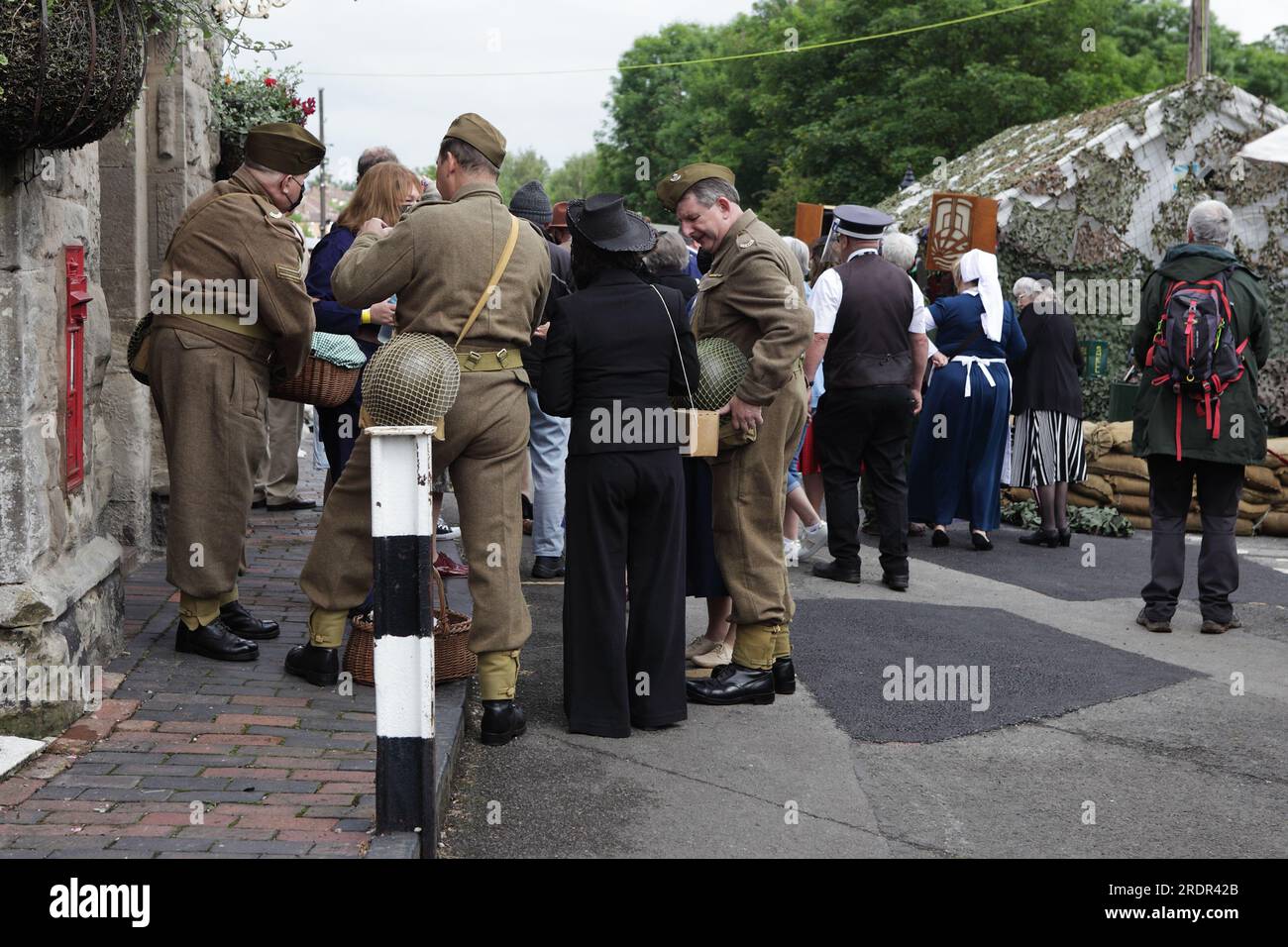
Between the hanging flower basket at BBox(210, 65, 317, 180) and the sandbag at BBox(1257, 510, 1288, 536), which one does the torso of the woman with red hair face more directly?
the sandbag

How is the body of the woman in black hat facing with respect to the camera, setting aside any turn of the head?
away from the camera

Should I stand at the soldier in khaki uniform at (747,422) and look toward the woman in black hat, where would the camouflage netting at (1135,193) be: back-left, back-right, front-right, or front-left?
back-right

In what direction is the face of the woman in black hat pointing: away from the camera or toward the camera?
away from the camera

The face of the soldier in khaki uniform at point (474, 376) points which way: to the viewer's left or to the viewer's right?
to the viewer's left

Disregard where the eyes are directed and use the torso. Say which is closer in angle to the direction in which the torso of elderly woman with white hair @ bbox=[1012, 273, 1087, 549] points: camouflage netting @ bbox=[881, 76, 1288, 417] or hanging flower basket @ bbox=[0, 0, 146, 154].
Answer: the camouflage netting

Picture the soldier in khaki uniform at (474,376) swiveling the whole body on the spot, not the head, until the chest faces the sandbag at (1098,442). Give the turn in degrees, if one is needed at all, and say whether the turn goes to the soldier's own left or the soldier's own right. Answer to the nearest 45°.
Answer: approximately 90° to the soldier's own right

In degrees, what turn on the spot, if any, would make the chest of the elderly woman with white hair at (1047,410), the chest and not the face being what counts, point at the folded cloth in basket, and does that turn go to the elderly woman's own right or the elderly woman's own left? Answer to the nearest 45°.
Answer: approximately 90° to the elderly woman's own left

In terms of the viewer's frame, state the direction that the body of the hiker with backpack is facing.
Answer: away from the camera

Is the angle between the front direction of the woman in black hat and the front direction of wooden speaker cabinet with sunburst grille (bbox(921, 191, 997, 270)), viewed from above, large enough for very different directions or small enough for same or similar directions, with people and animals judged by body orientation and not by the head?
very different directions

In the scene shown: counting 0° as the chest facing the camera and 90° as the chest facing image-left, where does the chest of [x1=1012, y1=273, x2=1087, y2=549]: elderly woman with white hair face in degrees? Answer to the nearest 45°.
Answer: approximately 135°

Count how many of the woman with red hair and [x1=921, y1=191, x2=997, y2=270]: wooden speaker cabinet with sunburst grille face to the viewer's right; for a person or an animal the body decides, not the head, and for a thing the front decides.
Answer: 1
